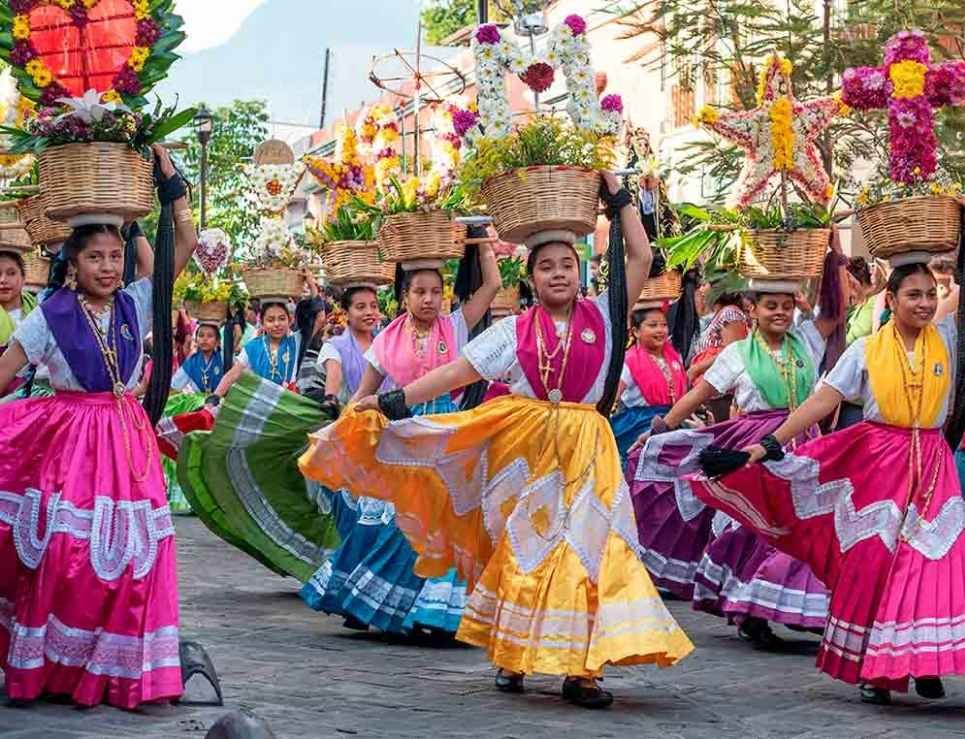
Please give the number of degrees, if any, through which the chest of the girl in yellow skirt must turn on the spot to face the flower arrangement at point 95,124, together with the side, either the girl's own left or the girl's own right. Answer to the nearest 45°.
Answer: approximately 90° to the girl's own right

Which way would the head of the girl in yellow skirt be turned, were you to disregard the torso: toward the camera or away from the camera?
toward the camera

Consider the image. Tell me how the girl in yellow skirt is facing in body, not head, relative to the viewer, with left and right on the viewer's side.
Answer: facing the viewer

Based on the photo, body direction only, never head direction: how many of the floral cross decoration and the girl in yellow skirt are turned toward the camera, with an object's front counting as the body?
2

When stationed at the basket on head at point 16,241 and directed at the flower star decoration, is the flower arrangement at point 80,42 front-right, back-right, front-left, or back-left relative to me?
front-right

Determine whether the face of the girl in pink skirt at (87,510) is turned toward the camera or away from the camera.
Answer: toward the camera

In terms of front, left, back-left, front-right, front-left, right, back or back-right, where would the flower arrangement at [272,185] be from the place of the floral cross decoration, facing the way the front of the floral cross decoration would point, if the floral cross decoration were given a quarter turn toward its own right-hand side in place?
front-right

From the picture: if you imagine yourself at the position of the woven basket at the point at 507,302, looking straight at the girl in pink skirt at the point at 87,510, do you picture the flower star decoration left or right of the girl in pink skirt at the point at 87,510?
left

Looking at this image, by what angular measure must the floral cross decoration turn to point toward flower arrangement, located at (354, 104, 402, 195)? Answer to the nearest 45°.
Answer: approximately 135° to its right
